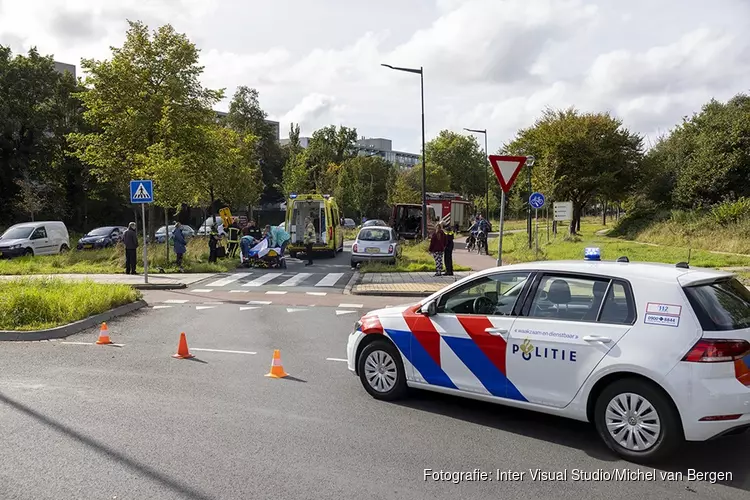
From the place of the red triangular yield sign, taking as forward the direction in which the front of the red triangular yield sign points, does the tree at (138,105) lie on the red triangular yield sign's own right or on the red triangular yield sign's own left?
on the red triangular yield sign's own right

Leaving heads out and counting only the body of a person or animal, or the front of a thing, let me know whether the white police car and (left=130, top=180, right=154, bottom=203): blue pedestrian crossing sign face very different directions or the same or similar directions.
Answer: very different directions

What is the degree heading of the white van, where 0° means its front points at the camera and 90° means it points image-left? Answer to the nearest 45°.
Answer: approximately 45°

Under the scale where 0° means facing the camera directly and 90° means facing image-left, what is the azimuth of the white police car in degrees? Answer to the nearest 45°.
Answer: approximately 135°

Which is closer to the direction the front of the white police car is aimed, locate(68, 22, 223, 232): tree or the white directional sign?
the tree

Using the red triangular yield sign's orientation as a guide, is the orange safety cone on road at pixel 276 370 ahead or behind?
ahead

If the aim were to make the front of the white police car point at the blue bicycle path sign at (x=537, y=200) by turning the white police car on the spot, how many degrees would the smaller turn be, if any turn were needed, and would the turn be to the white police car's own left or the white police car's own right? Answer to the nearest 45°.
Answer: approximately 45° to the white police car's own right

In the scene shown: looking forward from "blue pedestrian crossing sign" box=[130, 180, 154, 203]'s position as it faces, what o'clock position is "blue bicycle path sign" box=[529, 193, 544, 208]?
"blue bicycle path sign" box=[529, 193, 544, 208] is roughly at 9 o'clock from "blue pedestrian crossing sign" box=[130, 180, 154, 203].

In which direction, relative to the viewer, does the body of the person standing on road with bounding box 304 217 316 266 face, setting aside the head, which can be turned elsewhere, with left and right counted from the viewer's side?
facing to the left of the viewer

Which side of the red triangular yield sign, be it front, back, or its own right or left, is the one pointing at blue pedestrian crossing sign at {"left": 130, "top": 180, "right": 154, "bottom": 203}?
right
